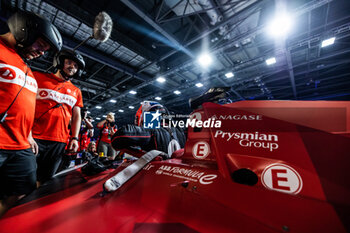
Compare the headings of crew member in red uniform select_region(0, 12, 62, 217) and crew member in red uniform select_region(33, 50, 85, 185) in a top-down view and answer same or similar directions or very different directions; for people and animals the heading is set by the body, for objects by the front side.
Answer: same or similar directions

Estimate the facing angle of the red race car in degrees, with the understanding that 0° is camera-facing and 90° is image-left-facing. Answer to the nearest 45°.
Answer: approximately 90°

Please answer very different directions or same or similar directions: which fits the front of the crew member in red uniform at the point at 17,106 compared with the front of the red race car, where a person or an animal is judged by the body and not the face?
very different directions

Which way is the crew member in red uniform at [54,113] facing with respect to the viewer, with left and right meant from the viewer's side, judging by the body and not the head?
facing the viewer and to the right of the viewer

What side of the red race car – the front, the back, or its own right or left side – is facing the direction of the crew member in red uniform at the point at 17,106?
front

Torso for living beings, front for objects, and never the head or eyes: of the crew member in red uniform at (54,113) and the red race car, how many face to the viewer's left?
1
